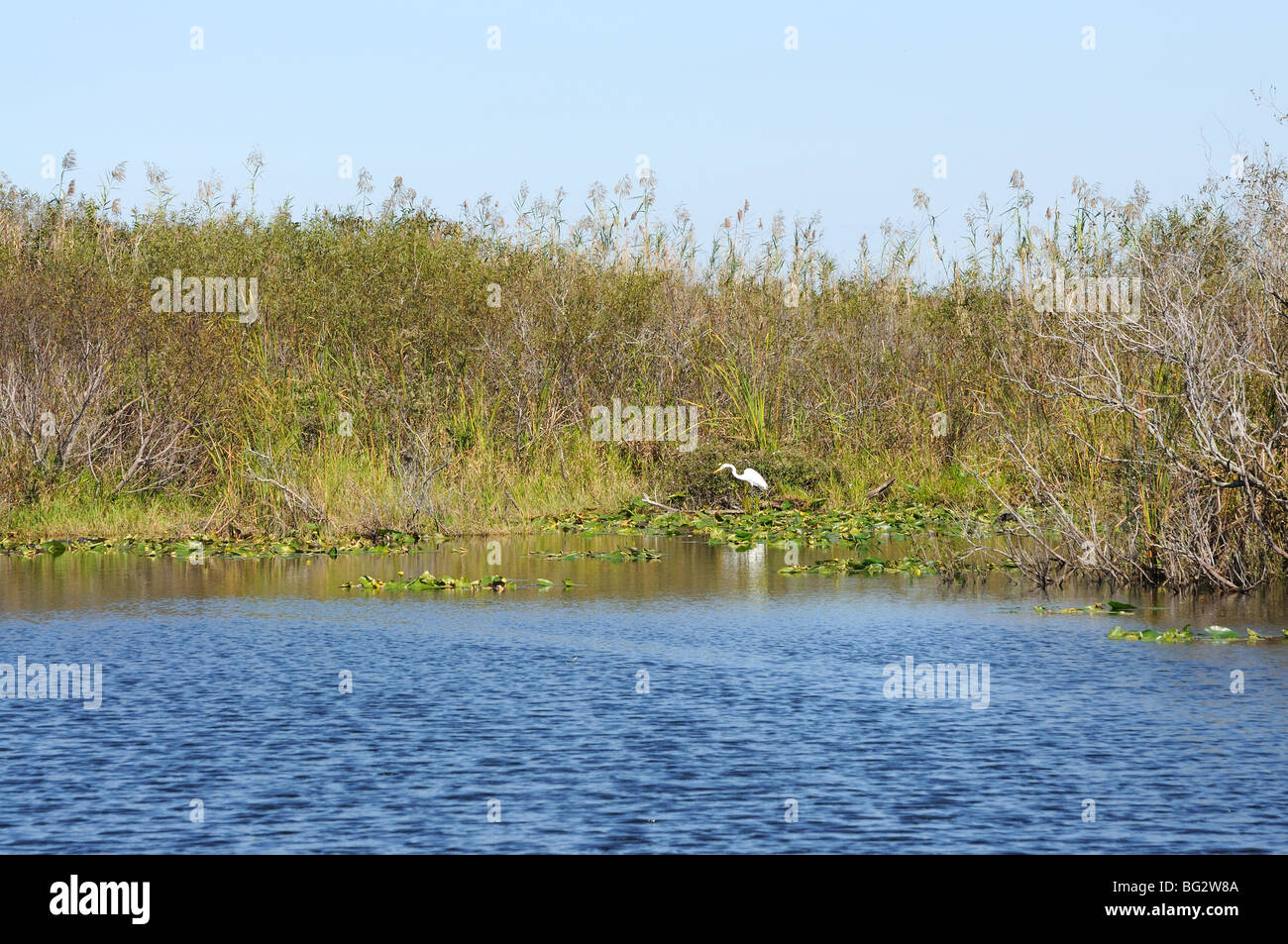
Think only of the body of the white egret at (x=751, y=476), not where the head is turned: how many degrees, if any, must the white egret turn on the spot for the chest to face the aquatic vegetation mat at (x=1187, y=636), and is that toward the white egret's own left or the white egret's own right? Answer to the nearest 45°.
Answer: approximately 90° to the white egret's own left

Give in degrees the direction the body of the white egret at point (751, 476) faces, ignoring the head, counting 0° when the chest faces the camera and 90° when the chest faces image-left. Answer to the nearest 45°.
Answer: approximately 90°

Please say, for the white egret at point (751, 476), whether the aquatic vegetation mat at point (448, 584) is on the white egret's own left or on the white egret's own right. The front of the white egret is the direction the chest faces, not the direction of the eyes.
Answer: on the white egret's own left
